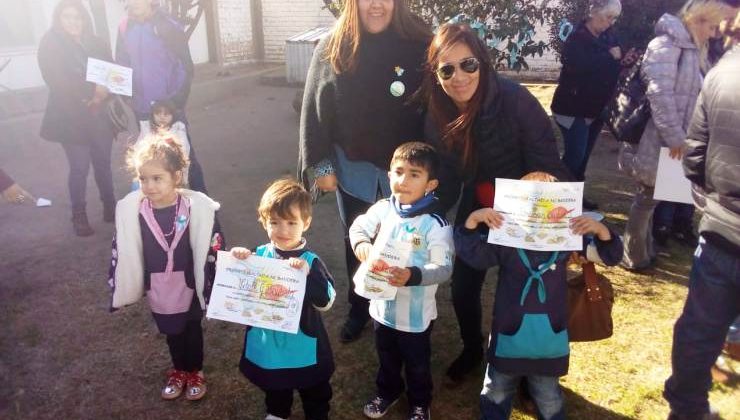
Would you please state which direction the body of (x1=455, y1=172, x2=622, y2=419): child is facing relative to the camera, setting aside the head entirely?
toward the camera

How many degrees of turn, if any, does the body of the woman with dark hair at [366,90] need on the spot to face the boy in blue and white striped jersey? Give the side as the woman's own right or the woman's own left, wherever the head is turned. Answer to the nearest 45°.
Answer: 0° — they already face them

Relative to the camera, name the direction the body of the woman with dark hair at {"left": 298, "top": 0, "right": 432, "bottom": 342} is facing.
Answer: toward the camera

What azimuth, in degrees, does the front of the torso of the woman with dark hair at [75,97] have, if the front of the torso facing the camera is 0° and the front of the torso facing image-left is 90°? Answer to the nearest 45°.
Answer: approximately 315°

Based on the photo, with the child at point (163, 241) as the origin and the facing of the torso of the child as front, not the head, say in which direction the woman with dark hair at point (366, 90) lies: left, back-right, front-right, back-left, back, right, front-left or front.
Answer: left

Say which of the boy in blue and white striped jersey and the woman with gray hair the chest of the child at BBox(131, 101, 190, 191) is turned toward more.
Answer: the boy in blue and white striped jersey

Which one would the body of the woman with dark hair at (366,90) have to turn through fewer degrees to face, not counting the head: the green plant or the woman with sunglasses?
the woman with sunglasses

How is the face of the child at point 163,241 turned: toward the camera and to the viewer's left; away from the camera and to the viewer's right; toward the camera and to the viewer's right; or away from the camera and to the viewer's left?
toward the camera and to the viewer's left

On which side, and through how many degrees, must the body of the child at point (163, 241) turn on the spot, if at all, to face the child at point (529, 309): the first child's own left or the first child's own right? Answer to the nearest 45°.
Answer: approximately 45° to the first child's own left

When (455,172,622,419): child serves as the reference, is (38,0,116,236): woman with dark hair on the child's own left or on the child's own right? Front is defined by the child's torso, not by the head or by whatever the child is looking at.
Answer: on the child's own right
